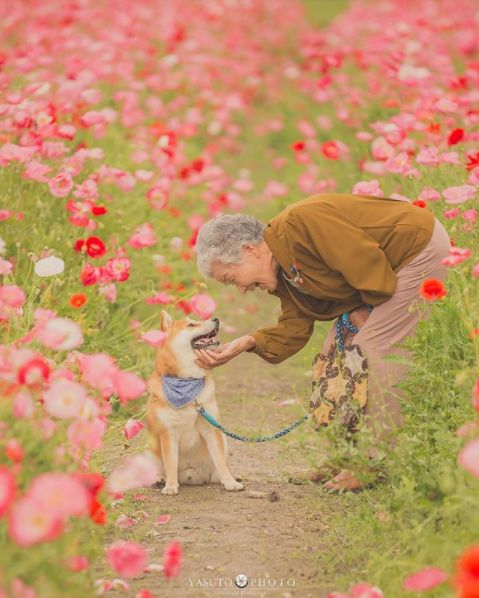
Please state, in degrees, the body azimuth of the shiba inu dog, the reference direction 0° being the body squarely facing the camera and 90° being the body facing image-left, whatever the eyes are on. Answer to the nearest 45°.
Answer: approximately 315°

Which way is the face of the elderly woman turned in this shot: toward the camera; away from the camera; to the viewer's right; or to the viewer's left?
to the viewer's left

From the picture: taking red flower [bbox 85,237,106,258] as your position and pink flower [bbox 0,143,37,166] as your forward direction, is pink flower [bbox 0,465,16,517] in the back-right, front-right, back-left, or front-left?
back-left

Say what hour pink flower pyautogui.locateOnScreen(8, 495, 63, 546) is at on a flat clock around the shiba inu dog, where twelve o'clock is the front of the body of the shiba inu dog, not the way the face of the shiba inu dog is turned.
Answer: The pink flower is roughly at 2 o'clock from the shiba inu dog.

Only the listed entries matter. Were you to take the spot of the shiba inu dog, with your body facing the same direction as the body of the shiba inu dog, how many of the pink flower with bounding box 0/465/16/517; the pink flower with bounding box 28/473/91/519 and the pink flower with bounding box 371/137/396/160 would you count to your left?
1

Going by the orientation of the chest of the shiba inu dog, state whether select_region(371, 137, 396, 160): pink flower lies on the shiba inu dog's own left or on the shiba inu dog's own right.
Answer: on the shiba inu dog's own left
